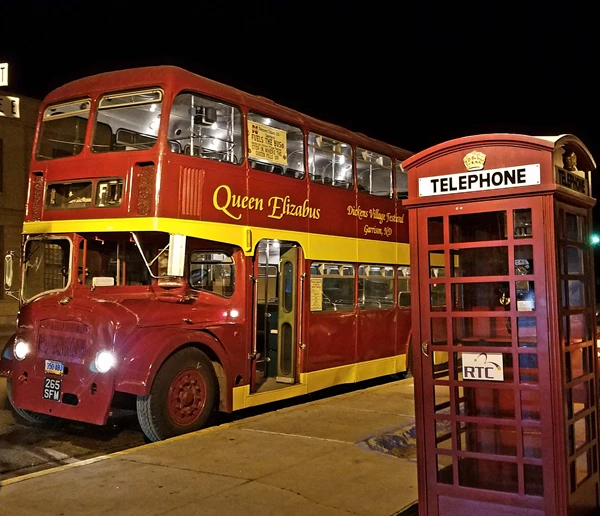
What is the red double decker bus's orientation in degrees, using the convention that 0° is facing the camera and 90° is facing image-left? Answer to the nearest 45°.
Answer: approximately 45°

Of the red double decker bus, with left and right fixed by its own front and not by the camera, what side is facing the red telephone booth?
left
